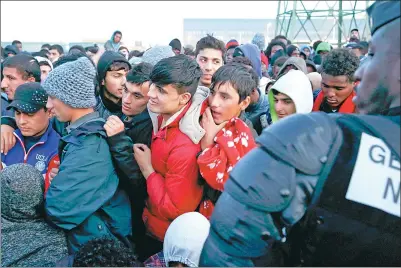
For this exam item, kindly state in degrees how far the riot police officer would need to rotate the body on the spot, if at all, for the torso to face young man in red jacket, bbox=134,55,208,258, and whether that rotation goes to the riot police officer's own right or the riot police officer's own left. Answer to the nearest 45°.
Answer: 0° — they already face them

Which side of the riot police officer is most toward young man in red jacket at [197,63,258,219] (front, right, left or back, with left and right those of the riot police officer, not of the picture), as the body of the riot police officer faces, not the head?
front

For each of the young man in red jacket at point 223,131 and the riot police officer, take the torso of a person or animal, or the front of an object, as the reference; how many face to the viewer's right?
0

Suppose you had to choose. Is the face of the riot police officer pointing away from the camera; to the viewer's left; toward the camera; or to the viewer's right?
to the viewer's left

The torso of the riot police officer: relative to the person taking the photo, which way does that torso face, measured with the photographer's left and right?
facing away from the viewer and to the left of the viewer
